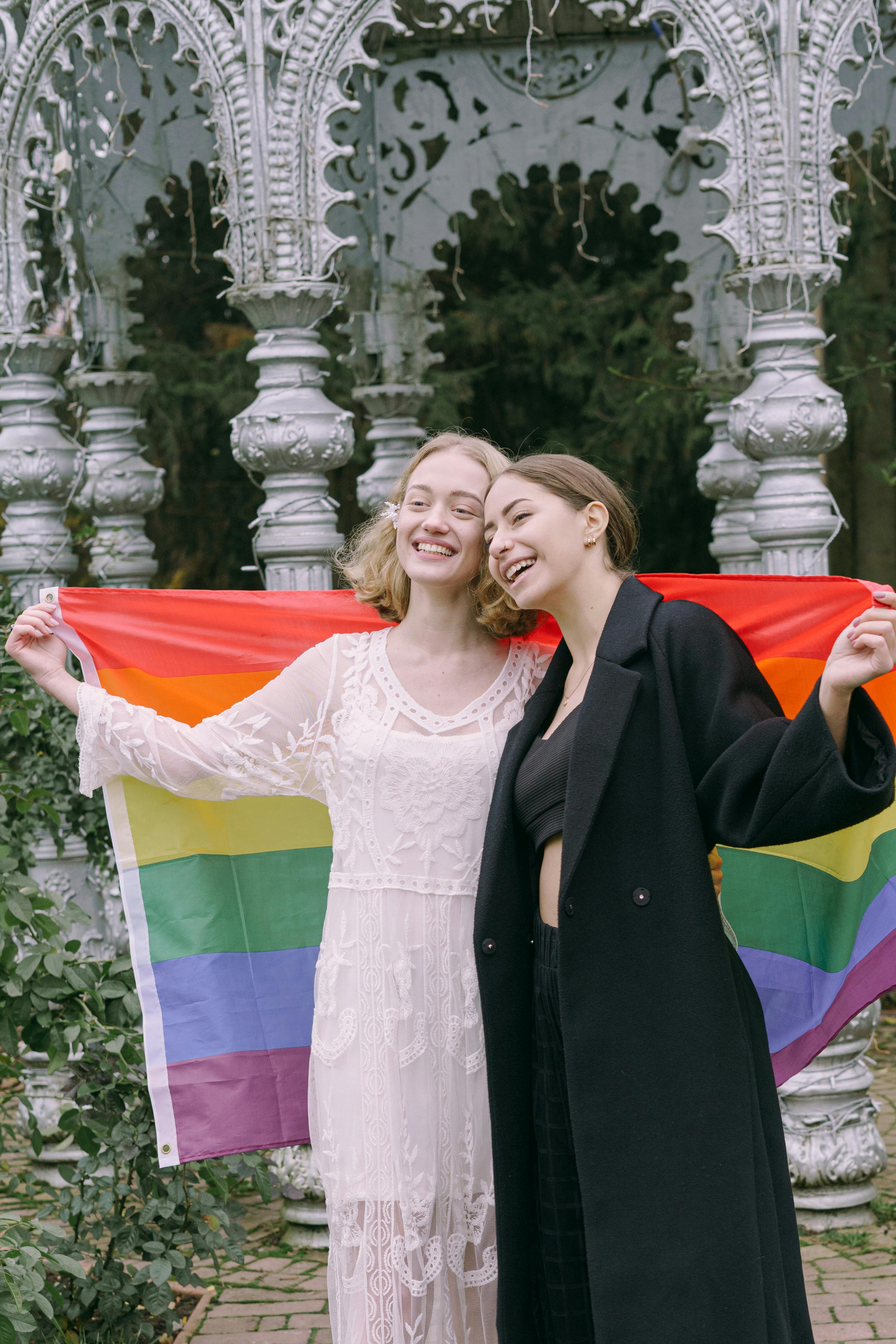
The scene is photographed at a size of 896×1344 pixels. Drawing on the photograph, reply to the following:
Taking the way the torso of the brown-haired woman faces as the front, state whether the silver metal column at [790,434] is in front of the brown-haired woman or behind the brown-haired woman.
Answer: behind

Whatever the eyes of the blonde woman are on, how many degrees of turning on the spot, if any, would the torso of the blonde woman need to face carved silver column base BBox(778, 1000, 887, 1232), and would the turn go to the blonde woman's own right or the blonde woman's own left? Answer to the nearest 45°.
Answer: approximately 135° to the blonde woman's own left

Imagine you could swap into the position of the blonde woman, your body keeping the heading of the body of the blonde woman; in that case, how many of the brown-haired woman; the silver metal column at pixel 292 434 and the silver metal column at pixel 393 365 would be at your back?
2

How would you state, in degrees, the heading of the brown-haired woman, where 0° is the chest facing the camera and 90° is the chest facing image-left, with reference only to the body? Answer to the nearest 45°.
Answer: approximately 45°

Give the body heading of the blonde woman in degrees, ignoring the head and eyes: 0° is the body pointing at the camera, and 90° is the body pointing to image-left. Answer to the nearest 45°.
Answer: approximately 0°

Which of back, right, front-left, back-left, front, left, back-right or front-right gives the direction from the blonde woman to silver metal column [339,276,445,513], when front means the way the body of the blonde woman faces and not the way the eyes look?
back

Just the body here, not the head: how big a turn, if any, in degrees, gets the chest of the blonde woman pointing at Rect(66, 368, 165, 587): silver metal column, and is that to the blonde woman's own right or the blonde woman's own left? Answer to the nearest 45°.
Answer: approximately 180°

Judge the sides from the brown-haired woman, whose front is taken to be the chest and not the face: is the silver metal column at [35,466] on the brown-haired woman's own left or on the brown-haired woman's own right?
on the brown-haired woman's own right

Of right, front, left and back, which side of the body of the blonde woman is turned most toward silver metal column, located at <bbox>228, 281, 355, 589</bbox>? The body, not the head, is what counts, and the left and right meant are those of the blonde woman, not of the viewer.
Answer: back

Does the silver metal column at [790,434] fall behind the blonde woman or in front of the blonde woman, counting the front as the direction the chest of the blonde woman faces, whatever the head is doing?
behind
